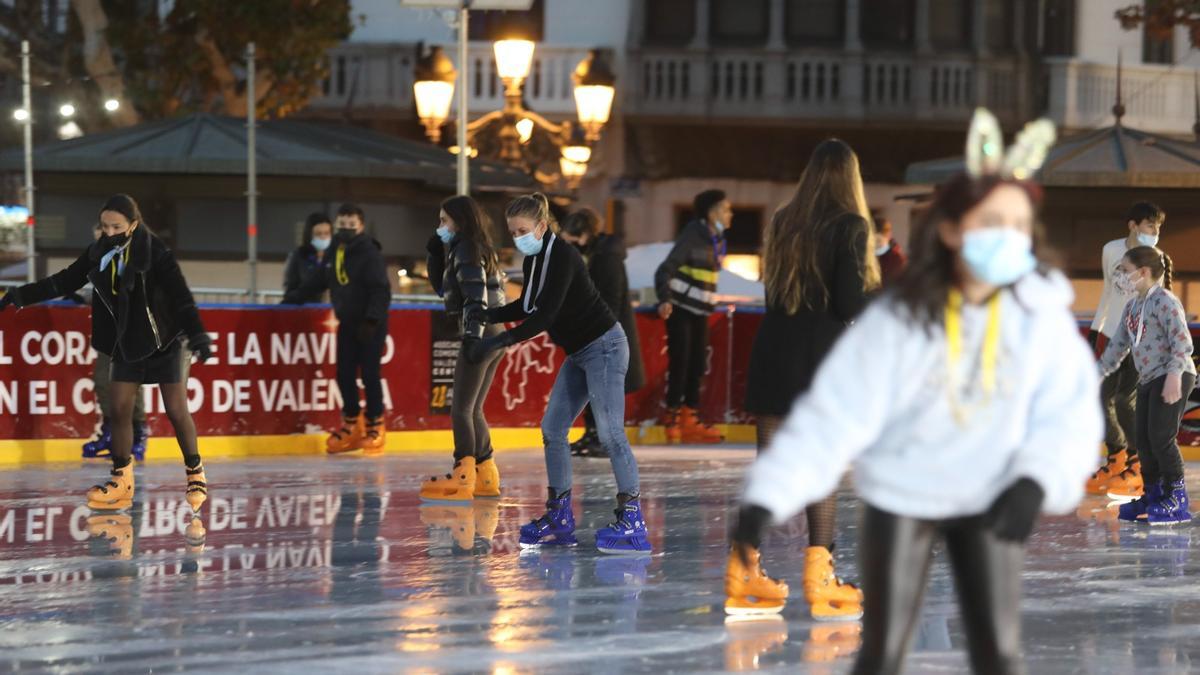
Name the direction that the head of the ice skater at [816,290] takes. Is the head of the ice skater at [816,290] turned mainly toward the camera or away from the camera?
away from the camera

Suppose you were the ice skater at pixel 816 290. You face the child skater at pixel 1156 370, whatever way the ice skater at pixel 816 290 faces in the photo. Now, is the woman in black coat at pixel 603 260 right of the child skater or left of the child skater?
left

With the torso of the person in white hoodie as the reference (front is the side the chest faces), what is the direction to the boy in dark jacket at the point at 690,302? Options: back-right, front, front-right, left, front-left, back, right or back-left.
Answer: back

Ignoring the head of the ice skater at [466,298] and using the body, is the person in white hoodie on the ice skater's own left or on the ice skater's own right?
on the ice skater's own left

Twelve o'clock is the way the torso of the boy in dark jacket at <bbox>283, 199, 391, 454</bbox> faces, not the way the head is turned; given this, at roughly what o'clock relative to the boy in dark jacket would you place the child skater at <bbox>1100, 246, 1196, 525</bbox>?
The child skater is roughly at 9 o'clock from the boy in dark jacket.

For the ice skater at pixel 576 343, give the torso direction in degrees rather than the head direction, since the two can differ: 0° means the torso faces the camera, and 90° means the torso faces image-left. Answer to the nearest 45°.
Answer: approximately 45°

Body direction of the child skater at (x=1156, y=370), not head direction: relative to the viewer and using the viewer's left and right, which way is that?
facing to the left of the viewer

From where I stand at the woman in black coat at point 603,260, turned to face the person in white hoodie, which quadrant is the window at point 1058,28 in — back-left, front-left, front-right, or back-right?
back-left

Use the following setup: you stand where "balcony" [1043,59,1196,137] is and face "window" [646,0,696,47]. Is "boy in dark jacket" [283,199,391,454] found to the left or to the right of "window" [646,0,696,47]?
left

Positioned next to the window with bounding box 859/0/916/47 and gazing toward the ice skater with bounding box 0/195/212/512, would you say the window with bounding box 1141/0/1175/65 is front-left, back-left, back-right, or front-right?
back-left
